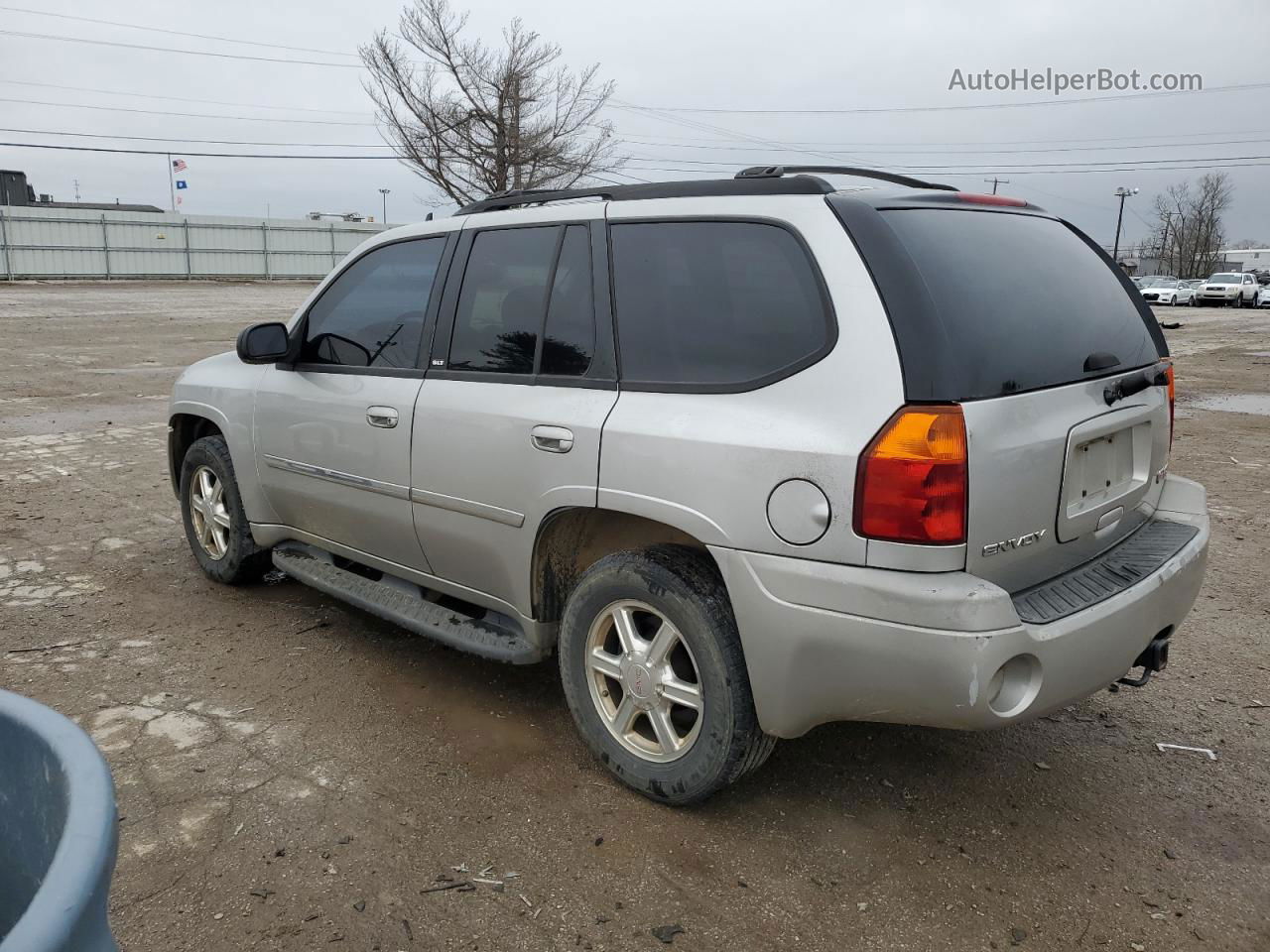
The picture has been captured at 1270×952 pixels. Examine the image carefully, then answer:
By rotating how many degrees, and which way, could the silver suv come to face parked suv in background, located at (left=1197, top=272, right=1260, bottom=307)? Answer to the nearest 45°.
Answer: approximately 90° to its right

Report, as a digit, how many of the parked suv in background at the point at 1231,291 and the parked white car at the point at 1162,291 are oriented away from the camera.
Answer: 0

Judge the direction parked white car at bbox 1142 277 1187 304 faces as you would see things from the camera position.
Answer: facing the viewer and to the left of the viewer

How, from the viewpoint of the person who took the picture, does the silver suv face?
facing away from the viewer and to the left of the viewer

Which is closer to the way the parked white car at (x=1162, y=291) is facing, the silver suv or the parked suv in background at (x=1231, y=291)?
the silver suv

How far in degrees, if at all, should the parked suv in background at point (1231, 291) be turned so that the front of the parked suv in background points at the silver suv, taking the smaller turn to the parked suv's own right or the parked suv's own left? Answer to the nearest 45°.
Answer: approximately 45° to the parked suv's own left

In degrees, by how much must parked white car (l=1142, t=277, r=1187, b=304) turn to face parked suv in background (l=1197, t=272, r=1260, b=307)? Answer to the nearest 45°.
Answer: approximately 135° to its left
